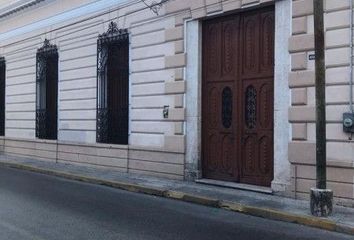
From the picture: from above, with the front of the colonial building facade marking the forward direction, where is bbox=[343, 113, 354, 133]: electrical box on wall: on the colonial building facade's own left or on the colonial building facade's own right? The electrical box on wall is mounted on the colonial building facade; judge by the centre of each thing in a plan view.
on the colonial building facade's own left

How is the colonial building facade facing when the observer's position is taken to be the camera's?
facing the viewer and to the left of the viewer
